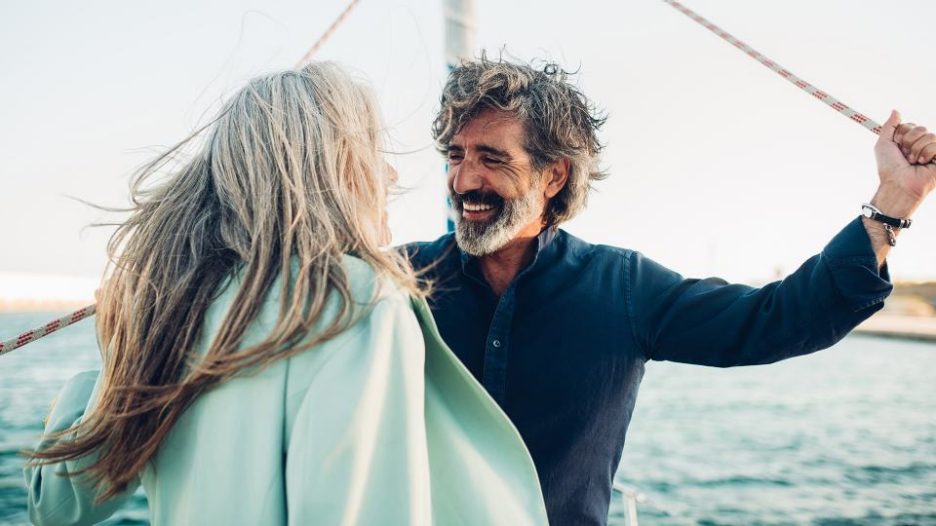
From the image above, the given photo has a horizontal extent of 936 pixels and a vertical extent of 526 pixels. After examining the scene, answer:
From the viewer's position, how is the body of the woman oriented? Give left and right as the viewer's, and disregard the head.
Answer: facing away from the viewer and to the right of the viewer

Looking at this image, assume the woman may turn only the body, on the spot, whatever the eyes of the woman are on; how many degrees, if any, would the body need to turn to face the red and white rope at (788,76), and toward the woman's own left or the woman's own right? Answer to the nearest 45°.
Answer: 0° — they already face it

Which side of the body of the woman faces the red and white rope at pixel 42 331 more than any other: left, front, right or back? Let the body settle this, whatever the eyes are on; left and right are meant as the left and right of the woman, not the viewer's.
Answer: left

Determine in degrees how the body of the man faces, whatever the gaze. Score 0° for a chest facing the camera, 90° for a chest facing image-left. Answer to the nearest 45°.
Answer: approximately 45°

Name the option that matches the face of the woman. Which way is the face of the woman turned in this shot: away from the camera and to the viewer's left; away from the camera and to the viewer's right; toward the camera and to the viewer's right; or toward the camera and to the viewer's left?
away from the camera and to the viewer's right
